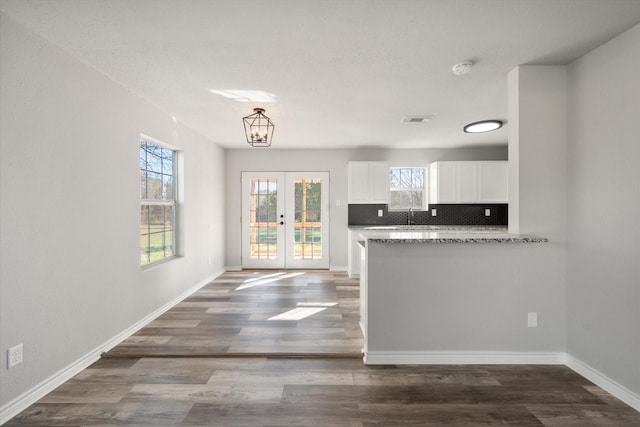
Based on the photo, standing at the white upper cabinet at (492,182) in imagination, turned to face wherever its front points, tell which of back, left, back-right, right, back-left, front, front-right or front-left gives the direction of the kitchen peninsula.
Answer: front

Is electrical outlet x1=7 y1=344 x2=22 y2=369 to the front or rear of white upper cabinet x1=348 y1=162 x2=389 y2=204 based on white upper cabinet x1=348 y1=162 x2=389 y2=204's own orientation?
to the front

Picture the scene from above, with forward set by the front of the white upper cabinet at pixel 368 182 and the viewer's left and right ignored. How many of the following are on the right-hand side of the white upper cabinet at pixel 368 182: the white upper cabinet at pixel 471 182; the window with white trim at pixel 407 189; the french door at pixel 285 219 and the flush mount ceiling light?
1

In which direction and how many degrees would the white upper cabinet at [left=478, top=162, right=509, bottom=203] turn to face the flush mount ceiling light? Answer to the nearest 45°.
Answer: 0° — it already faces it

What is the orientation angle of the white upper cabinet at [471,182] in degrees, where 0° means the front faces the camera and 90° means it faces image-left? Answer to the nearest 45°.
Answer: approximately 0°

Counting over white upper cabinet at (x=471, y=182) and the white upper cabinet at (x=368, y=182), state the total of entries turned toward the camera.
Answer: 2

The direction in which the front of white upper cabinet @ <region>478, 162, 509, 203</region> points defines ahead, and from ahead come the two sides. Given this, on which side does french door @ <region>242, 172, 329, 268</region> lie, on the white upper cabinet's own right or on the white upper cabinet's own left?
on the white upper cabinet's own right

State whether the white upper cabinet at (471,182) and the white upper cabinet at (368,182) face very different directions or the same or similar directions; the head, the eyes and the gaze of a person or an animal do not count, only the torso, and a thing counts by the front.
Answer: same or similar directions

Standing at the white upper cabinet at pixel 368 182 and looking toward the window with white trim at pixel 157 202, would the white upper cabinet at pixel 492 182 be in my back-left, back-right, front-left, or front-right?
back-left

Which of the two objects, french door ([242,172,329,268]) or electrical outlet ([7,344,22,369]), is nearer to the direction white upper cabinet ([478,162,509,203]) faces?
the electrical outlet

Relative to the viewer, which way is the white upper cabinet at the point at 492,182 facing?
toward the camera

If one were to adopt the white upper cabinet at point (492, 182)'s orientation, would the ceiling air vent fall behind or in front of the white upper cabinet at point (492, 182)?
in front

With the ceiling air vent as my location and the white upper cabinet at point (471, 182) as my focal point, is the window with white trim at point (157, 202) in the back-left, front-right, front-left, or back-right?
back-left

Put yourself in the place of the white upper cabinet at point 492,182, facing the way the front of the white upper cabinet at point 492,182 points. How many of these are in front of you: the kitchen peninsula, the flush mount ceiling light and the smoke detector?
3

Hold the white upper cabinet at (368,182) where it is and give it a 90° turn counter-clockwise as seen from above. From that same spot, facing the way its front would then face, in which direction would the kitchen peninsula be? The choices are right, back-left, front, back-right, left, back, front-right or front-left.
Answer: right

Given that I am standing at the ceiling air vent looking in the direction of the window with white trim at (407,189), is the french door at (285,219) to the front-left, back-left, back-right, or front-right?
front-left

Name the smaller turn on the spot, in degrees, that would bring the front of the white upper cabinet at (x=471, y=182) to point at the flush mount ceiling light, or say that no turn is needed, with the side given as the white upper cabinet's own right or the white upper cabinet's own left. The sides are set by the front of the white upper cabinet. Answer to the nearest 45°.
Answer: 0° — it already faces it

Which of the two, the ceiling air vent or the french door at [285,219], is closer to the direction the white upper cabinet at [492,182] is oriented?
the ceiling air vent

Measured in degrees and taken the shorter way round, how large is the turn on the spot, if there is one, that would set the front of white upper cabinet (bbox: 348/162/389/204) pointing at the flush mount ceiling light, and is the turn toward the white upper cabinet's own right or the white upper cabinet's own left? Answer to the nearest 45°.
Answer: approximately 45° to the white upper cabinet's own left
